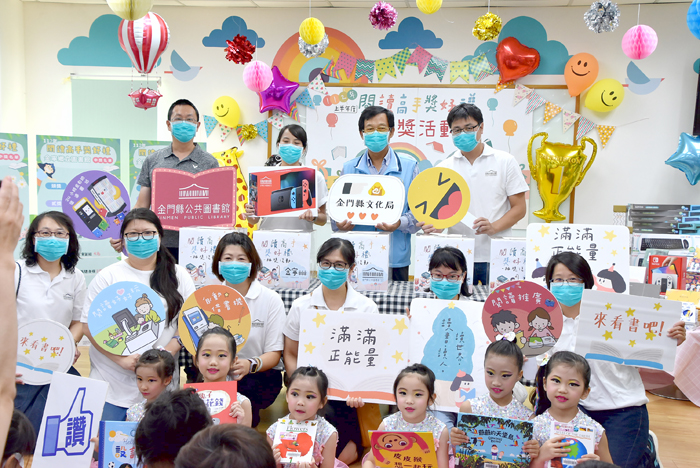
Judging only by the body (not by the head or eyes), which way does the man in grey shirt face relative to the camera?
toward the camera

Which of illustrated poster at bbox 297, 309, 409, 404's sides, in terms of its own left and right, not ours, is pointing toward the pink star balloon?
back

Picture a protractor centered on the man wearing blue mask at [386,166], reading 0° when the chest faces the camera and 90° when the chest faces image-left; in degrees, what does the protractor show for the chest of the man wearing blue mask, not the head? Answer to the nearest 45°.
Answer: approximately 0°

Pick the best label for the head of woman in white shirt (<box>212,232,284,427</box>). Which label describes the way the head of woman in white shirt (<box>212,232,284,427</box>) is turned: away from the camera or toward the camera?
toward the camera

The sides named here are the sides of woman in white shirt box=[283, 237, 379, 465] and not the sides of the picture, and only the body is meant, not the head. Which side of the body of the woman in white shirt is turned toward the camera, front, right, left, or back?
front

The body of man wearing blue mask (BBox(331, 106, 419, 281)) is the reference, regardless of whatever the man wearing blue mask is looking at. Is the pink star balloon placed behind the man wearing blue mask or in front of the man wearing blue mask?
behind

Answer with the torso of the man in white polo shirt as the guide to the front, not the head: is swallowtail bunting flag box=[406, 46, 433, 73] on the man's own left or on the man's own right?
on the man's own right

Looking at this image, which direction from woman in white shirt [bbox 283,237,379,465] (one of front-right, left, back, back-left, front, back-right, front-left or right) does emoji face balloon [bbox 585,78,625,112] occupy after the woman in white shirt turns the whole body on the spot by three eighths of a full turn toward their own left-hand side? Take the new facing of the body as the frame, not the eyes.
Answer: front

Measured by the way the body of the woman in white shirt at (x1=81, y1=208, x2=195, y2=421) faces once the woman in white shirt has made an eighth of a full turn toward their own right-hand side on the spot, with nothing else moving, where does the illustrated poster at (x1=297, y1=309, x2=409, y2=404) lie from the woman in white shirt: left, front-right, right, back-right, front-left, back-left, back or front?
left

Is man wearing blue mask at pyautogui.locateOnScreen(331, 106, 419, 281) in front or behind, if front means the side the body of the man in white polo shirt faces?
in front

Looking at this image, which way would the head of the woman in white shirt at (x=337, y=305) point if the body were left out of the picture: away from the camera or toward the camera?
toward the camera

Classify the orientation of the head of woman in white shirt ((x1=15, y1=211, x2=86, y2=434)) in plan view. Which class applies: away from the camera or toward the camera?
toward the camera

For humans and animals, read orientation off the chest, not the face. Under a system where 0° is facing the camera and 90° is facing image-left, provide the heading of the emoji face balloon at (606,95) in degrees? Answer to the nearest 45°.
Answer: approximately 0°

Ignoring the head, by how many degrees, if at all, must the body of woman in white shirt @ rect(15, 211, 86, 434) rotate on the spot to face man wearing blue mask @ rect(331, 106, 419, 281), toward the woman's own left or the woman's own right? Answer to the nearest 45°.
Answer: approximately 90° to the woman's own left

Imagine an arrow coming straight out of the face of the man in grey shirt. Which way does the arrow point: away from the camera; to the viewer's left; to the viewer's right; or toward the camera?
toward the camera
